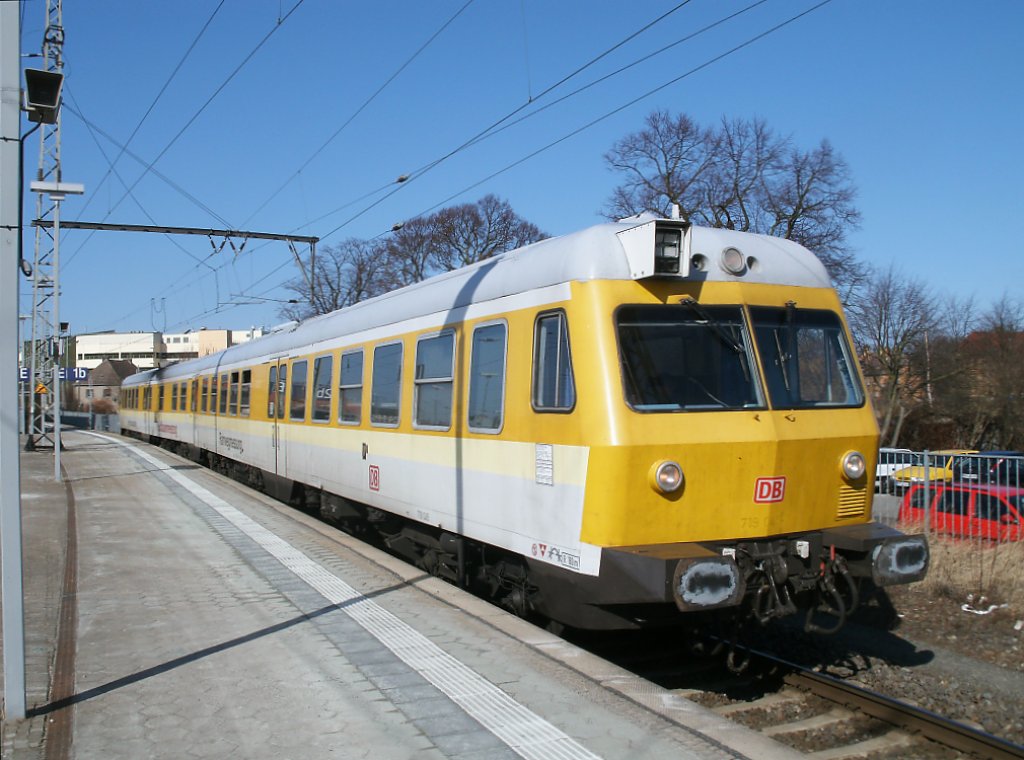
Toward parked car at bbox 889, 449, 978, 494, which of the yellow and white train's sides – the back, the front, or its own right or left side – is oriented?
left

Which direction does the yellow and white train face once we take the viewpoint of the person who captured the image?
facing the viewer and to the right of the viewer

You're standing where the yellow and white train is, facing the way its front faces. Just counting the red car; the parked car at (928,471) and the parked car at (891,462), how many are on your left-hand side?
3

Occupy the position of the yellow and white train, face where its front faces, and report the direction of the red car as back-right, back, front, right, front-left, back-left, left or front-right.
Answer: left

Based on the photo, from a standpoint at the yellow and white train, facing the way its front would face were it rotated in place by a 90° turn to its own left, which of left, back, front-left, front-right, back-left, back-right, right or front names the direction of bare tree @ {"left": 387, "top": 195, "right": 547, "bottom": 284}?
front-left

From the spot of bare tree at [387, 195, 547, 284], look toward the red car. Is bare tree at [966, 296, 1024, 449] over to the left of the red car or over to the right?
left

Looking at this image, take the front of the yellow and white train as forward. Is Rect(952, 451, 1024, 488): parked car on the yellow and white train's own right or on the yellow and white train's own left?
on the yellow and white train's own left

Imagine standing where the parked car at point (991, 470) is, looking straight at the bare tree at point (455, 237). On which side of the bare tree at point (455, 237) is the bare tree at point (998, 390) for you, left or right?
right

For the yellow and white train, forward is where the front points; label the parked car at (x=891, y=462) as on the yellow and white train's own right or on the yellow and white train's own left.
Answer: on the yellow and white train's own left
